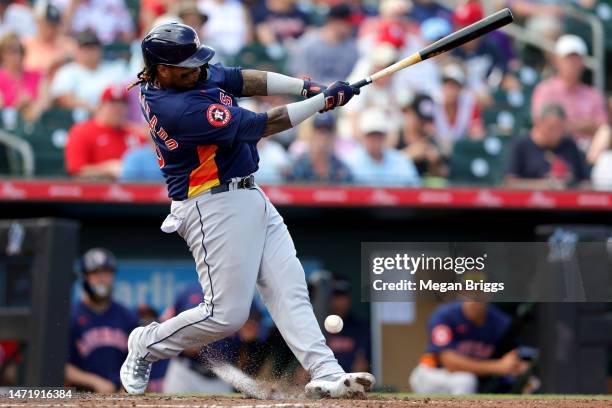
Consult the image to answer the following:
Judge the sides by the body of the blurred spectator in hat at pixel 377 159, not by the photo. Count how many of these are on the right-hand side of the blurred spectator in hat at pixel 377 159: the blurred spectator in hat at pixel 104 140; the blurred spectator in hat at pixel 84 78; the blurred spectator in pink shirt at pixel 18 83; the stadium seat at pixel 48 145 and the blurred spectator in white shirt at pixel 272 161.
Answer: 5

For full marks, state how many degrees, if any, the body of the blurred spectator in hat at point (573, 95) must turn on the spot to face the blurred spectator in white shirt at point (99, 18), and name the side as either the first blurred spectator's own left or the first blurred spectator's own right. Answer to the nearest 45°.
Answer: approximately 90° to the first blurred spectator's own right

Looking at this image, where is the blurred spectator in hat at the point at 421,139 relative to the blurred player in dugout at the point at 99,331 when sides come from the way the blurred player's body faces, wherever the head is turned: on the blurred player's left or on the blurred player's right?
on the blurred player's left

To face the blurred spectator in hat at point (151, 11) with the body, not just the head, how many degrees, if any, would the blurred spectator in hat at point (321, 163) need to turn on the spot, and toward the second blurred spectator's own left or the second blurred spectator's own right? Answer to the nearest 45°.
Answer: approximately 135° to the second blurred spectator's own right

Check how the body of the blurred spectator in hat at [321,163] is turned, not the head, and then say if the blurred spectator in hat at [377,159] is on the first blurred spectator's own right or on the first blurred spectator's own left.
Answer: on the first blurred spectator's own left

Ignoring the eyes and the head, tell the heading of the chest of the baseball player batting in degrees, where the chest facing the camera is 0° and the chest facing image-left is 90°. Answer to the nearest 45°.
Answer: approximately 270°

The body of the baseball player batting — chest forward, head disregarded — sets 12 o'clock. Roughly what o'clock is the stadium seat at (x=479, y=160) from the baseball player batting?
The stadium seat is roughly at 10 o'clock from the baseball player batting.

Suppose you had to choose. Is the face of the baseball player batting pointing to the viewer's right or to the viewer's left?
to the viewer's right

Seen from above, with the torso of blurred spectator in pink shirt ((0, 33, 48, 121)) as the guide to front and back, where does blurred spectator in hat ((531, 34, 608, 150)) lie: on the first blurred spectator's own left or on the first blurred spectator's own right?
on the first blurred spectator's own left

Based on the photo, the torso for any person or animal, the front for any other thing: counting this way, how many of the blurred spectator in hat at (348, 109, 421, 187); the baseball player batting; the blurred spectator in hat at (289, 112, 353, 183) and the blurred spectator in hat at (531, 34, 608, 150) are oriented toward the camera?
3

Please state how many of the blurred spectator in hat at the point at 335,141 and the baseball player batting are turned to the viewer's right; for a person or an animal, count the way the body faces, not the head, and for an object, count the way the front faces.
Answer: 1
